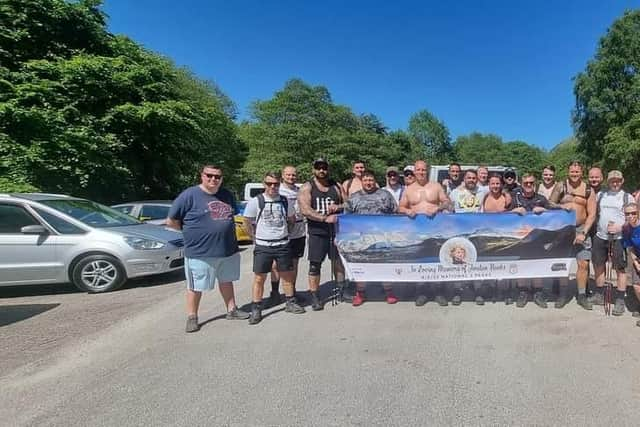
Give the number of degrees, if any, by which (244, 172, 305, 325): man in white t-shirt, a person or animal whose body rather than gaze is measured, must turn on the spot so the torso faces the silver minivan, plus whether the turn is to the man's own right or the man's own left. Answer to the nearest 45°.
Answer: approximately 135° to the man's own right

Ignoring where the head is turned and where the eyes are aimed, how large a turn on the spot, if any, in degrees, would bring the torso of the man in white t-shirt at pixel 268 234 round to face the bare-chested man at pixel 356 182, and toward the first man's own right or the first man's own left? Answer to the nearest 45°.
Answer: approximately 135° to the first man's own left

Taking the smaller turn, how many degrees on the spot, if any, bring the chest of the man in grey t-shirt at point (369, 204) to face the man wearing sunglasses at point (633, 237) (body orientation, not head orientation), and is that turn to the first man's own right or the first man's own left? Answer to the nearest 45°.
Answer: approximately 90° to the first man's own left

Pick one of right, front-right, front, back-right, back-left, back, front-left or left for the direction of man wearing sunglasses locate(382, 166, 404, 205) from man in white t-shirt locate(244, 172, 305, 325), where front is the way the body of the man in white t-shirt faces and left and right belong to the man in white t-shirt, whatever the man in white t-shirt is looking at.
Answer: back-left

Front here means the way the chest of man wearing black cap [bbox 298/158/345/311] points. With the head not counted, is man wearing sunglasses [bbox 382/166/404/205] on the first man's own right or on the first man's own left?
on the first man's own left

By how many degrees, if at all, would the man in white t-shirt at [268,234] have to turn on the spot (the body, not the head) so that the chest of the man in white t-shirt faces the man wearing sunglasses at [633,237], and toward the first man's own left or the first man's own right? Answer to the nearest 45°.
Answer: approximately 90° to the first man's own left

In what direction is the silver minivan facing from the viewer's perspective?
to the viewer's right

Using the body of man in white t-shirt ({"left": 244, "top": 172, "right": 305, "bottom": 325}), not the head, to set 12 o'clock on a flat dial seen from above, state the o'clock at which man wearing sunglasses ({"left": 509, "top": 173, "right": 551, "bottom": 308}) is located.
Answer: The man wearing sunglasses is roughly at 9 o'clock from the man in white t-shirt.
